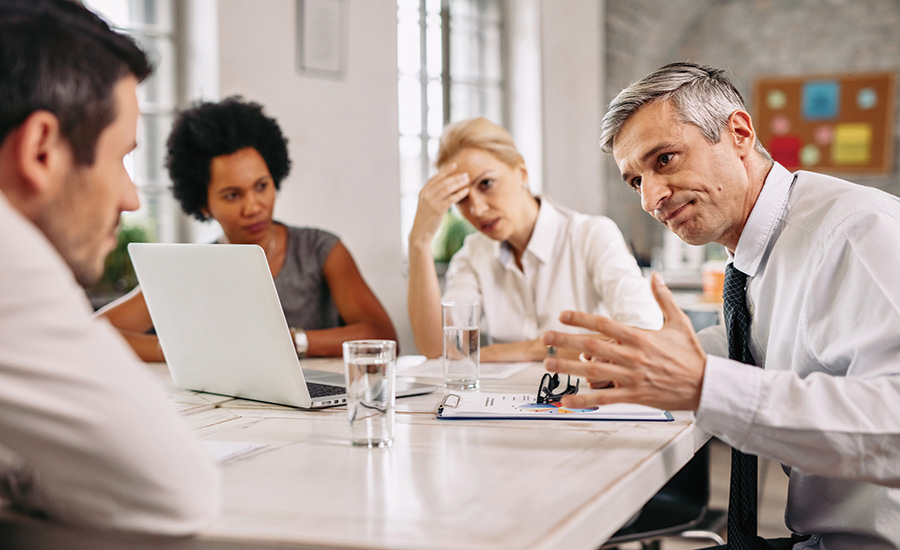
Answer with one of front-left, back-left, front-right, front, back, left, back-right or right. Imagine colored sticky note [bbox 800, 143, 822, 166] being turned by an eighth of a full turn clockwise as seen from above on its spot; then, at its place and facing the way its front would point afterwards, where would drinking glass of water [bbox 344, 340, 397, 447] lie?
front-left

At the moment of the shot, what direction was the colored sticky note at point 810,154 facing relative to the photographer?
facing the viewer

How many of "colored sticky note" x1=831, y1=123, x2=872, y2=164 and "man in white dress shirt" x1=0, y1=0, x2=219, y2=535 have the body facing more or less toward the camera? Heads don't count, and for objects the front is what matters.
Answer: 1

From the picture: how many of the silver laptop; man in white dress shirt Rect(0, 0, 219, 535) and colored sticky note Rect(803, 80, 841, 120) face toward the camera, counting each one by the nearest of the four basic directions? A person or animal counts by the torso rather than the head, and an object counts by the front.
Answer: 1

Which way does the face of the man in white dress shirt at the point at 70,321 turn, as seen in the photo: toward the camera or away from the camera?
away from the camera

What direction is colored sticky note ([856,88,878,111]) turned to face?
toward the camera

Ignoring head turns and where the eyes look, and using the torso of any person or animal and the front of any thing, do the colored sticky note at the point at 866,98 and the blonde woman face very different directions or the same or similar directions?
same or similar directions

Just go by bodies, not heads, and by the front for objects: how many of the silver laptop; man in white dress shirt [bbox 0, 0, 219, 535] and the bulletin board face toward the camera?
1

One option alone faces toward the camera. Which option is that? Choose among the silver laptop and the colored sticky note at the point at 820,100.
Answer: the colored sticky note

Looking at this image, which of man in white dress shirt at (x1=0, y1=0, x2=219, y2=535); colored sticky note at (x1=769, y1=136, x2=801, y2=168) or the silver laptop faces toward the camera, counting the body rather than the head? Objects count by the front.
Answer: the colored sticky note

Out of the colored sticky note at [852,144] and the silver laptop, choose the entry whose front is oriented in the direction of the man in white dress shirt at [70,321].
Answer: the colored sticky note

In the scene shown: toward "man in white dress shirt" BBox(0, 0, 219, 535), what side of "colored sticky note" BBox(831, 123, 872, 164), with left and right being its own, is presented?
front

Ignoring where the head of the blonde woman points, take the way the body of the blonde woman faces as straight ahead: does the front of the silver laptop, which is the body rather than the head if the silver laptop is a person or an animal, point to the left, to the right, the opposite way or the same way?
the opposite way

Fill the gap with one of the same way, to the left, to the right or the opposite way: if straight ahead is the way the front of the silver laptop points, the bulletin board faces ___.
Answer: the opposite way

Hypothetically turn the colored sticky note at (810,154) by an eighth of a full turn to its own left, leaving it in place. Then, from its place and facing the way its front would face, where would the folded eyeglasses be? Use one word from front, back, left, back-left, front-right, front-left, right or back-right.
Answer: front-right
